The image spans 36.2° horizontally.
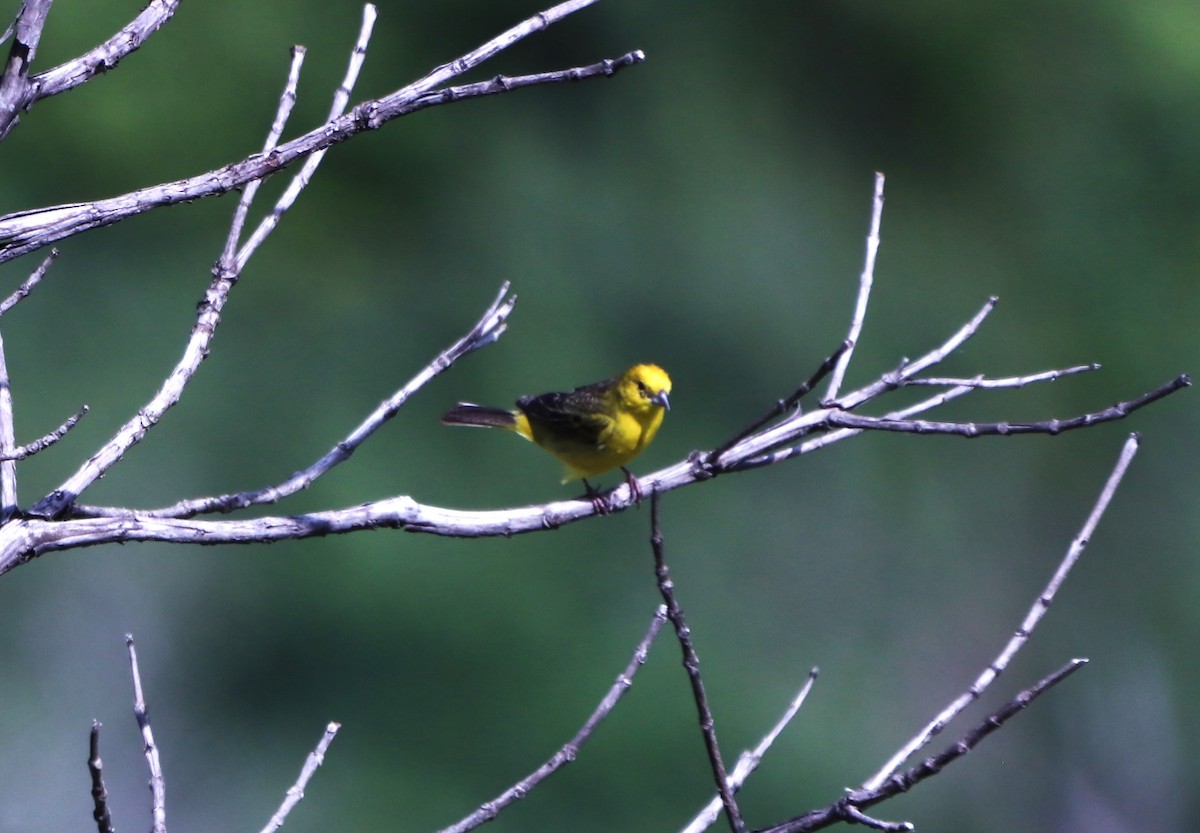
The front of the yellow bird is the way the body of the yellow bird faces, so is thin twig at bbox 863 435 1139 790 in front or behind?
in front

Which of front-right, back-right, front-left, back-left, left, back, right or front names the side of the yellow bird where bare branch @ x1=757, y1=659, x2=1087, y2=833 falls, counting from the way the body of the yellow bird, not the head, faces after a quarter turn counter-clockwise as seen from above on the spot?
back-right

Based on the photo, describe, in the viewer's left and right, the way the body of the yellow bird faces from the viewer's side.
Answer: facing the viewer and to the right of the viewer

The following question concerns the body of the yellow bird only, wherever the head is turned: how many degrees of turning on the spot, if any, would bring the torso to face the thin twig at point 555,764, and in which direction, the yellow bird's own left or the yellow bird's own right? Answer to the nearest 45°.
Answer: approximately 45° to the yellow bird's own right

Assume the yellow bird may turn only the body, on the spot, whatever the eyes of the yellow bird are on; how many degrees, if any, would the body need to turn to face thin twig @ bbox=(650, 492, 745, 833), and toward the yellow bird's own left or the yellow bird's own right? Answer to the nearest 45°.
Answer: approximately 45° to the yellow bird's own right
